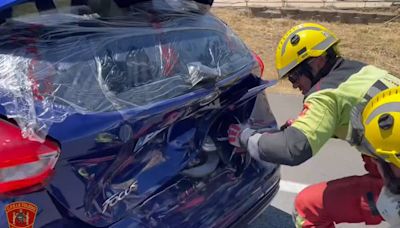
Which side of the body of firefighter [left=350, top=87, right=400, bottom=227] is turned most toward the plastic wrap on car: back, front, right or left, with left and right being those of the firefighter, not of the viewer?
front

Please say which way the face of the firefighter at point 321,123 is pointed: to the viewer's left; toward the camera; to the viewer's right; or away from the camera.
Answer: to the viewer's left

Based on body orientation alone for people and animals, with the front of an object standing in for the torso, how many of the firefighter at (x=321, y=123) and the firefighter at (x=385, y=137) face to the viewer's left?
2

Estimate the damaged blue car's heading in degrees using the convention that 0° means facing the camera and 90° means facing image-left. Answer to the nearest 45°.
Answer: approximately 135°

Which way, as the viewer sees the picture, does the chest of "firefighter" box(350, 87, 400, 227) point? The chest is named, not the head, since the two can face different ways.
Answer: to the viewer's left

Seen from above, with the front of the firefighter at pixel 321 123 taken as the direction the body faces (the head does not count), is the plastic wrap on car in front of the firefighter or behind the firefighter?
in front

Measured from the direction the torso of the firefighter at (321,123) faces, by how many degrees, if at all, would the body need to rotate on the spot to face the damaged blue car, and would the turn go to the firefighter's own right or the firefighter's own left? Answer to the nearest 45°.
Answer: approximately 45° to the firefighter's own left

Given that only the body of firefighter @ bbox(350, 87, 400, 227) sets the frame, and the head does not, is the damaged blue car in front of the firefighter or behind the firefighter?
in front

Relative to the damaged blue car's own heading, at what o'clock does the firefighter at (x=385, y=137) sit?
The firefighter is roughly at 5 o'clock from the damaged blue car.

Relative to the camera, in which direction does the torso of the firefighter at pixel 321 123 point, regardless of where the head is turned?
to the viewer's left
